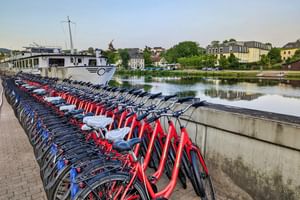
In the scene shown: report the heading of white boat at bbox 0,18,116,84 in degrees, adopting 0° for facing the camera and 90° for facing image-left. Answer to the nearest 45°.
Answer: approximately 315°

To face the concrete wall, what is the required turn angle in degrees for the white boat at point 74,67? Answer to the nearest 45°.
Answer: approximately 45° to its right
